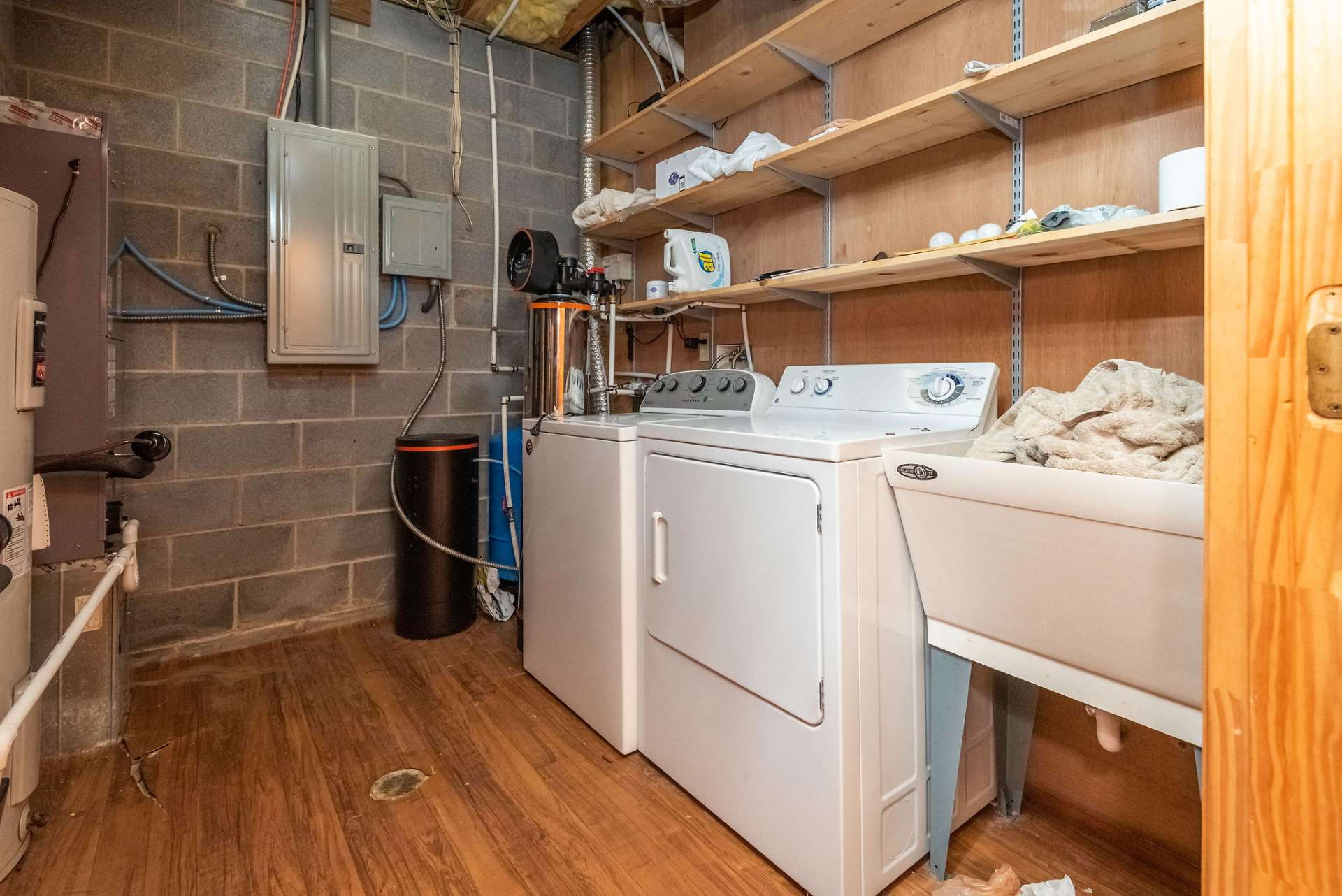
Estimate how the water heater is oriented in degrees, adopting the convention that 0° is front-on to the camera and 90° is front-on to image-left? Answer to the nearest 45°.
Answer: approximately 315°

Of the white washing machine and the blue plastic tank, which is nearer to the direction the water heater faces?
the white washing machine

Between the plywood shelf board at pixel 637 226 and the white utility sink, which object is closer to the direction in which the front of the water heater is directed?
the white utility sink
